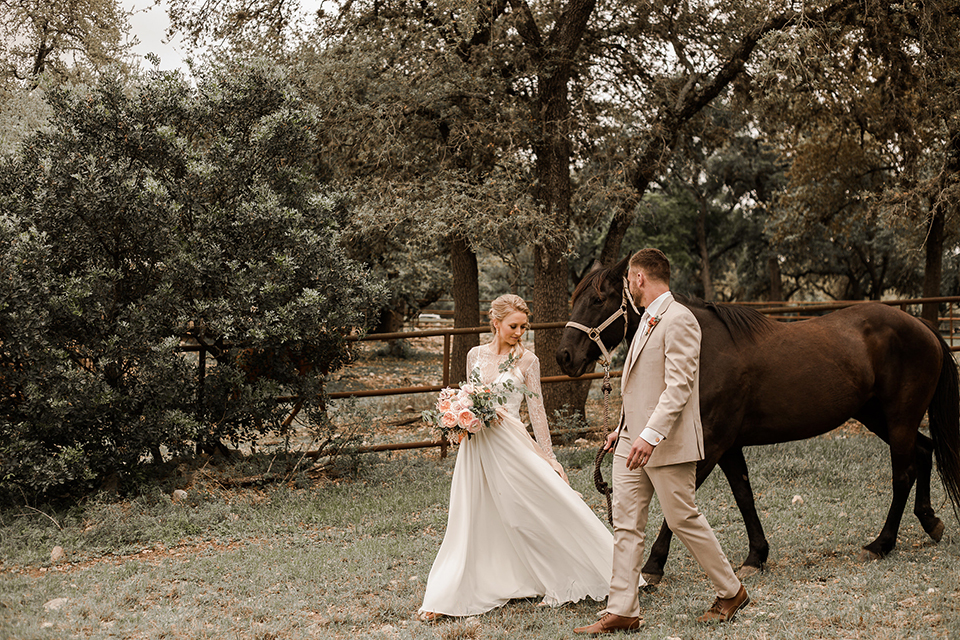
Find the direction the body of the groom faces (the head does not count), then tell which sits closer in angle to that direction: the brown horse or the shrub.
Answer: the shrub

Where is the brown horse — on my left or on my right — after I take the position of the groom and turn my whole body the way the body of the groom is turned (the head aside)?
on my right

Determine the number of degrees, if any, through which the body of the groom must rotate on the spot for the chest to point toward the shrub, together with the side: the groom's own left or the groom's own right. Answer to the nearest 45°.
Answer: approximately 45° to the groom's own right

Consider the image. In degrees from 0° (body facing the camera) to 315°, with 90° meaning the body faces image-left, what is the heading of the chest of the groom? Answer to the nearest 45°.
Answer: approximately 90°
